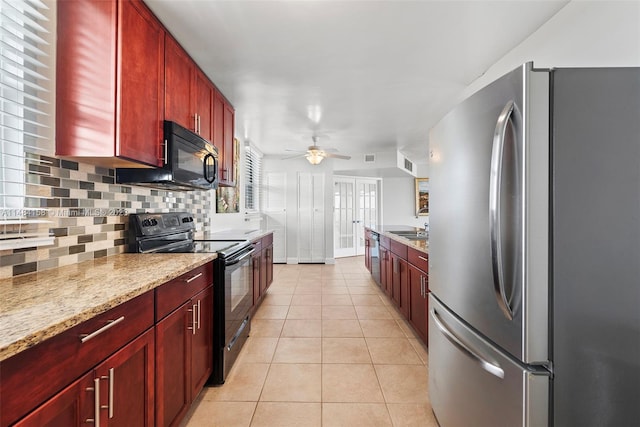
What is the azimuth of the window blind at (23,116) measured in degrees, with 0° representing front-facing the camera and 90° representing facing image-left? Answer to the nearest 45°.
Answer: approximately 315°

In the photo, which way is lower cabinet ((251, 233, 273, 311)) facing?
to the viewer's right

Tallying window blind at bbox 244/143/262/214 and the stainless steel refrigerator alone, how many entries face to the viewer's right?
1

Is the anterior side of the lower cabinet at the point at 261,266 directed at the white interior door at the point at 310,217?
no

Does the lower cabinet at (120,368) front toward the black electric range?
no

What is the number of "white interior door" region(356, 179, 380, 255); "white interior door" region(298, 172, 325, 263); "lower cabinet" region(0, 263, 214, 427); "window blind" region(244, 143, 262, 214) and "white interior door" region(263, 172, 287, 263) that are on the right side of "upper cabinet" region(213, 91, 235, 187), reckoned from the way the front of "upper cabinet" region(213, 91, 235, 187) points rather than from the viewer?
1

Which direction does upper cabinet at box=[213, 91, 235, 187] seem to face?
to the viewer's right

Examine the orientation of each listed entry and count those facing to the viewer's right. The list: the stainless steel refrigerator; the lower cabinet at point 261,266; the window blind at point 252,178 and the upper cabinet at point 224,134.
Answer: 3

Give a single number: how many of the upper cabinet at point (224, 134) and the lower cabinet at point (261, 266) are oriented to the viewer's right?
2

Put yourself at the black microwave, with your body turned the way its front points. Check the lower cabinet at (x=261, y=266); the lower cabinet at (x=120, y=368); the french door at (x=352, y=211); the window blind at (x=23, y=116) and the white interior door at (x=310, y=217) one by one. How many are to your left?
3

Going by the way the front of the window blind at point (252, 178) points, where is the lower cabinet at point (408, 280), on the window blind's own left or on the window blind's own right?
on the window blind's own right

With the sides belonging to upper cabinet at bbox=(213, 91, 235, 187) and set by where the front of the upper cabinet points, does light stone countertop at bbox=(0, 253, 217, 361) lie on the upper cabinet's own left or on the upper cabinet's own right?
on the upper cabinet's own right

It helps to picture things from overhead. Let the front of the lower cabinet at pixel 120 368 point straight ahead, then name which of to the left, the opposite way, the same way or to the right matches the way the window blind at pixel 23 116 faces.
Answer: the same way

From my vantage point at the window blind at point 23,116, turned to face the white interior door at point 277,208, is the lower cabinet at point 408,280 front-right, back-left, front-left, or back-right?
front-right

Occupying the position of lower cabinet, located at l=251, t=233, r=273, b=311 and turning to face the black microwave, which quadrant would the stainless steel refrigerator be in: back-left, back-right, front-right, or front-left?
front-left

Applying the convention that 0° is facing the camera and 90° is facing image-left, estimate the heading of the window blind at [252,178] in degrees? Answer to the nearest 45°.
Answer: approximately 270°

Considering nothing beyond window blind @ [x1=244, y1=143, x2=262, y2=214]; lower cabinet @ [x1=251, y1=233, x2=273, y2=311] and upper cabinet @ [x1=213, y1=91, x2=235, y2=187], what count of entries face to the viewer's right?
3

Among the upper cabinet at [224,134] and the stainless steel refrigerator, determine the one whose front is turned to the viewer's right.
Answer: the upper cabinet
